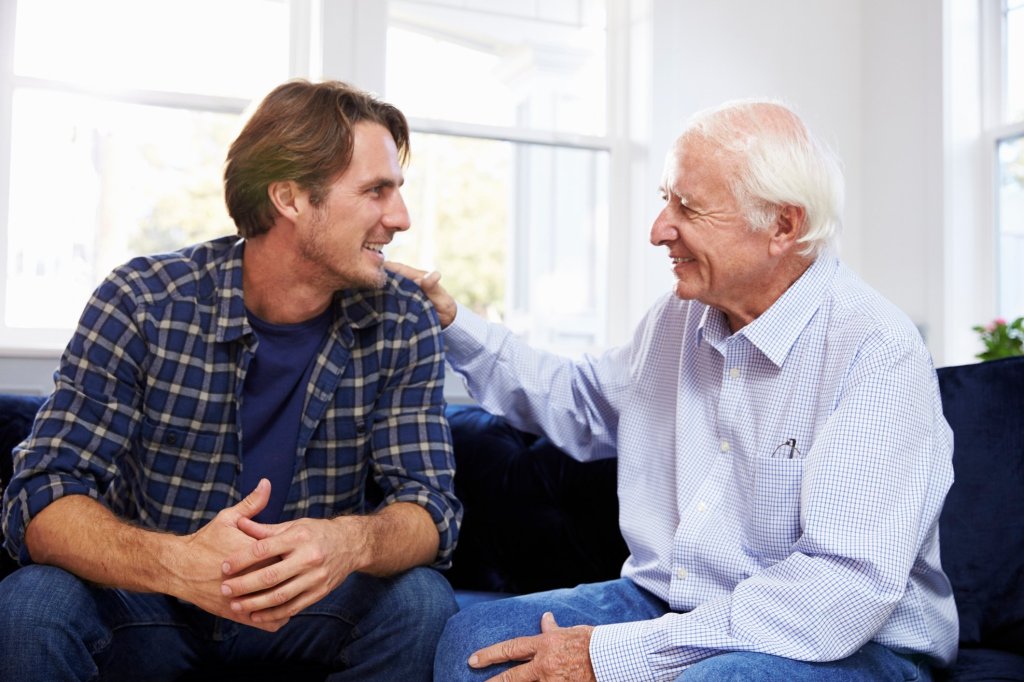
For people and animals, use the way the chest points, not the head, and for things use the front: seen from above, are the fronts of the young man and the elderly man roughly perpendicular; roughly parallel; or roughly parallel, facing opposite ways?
roughly perpendicular

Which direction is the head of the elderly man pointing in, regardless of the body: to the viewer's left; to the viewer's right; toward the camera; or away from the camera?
to the viewer's left

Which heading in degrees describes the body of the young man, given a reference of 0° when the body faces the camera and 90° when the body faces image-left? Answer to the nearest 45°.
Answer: approximately 0°

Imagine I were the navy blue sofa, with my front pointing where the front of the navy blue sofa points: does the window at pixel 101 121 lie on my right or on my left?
on my right

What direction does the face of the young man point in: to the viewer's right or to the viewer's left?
to the viewer's right
